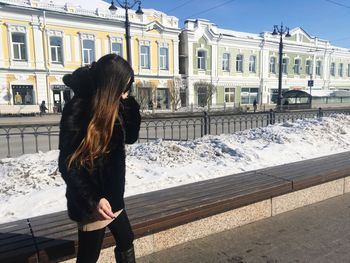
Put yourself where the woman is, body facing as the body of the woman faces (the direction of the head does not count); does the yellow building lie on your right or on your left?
on your left

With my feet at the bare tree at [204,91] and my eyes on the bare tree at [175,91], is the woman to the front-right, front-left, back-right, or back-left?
front-left

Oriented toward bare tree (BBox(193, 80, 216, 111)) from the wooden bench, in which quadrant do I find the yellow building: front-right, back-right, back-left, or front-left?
front-left

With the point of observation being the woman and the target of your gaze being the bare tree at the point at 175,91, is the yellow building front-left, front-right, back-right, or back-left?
front-left
